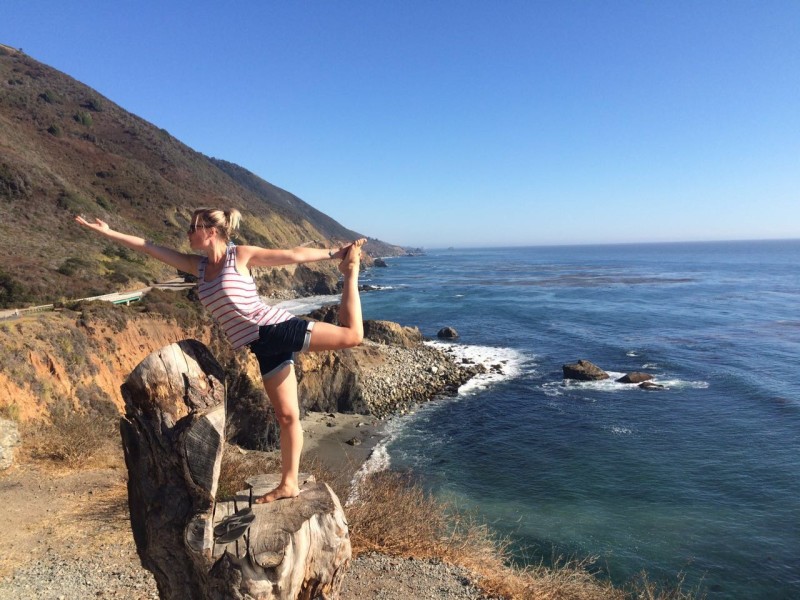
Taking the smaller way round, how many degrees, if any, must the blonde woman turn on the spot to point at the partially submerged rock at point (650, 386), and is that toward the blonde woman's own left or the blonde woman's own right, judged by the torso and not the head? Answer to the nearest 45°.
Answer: approximately 135° to the blonde woman's own right

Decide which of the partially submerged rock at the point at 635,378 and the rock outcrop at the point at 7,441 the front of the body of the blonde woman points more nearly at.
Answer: the rock outcrop

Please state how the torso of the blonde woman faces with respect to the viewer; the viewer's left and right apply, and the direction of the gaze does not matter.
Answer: facing to the left of the viewer

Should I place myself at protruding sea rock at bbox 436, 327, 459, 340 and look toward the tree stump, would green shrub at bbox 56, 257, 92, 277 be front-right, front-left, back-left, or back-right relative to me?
front-right

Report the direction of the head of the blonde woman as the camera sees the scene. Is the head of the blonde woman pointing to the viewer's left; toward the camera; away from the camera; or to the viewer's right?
to the viewer's left

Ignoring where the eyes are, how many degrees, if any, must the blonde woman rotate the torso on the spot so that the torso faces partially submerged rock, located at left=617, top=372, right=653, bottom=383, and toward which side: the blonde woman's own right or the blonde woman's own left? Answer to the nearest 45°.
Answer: approximately 135° to the blonde woman's own right

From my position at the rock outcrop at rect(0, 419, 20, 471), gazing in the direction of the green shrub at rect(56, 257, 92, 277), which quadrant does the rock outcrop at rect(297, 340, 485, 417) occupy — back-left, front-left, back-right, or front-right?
front-right
